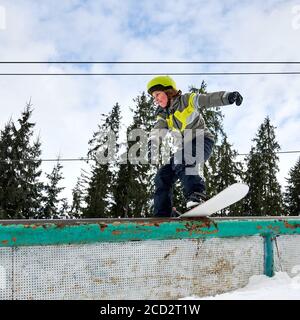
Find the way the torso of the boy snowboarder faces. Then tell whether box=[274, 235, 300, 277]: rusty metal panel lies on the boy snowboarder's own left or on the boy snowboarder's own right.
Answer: on the boy snowboarder's own left

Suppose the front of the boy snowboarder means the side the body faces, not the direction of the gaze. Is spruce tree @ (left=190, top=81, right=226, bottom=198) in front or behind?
behind

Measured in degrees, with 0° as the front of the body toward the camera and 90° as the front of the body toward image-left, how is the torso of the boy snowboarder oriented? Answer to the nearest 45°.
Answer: approximately 45°

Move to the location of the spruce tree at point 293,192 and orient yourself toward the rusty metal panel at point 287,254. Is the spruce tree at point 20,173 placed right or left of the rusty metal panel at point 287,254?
right

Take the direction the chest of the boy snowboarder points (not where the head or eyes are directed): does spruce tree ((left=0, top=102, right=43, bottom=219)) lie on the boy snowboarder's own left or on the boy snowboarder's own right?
on the boy snowboarder's own right

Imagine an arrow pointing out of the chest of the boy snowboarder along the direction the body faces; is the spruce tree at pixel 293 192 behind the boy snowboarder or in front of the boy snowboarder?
behind

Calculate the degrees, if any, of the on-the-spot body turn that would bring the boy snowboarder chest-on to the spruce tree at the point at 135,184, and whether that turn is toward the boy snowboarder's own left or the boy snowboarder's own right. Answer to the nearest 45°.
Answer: approximately 135° to the boy snowboarder's own right

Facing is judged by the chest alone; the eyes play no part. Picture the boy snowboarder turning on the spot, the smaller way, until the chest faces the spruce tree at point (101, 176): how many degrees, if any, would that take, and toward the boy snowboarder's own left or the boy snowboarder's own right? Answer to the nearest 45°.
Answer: approximately 135° to the boy snowboarder's own right

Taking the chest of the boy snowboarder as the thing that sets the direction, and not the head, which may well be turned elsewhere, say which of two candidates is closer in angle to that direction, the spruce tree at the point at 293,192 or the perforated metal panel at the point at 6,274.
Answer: the perforated metal panel
